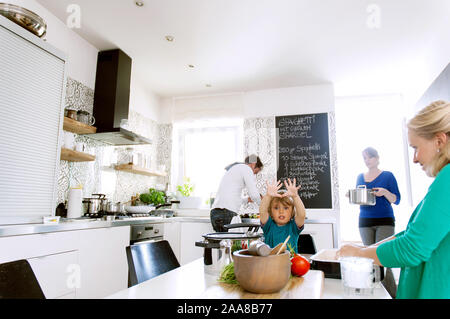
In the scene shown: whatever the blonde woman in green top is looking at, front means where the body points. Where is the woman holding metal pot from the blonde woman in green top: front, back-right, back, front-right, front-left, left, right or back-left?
right

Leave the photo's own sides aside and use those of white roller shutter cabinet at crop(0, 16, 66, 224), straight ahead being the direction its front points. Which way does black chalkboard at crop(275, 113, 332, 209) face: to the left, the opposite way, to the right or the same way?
to the right

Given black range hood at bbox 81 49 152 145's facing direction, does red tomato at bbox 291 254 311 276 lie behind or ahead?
ahead

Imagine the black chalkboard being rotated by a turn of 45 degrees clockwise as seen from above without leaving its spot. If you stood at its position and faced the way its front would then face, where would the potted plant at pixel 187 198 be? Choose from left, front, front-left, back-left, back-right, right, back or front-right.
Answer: front-right

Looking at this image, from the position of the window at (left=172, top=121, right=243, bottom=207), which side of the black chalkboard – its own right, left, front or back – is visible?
right

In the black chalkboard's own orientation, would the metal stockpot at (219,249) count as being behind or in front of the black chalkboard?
in front

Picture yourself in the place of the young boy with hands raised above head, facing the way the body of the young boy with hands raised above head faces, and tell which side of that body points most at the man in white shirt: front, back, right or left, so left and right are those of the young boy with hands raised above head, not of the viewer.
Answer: back

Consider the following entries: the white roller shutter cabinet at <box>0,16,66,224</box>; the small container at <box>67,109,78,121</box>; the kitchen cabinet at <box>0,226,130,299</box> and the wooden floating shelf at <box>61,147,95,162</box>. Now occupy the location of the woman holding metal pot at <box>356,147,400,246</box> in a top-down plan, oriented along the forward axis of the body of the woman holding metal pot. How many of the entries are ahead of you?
4

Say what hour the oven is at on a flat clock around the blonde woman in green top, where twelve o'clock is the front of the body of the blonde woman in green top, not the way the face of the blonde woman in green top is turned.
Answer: The oven is roughly at 1 o'clock from the blonde woman in green top.

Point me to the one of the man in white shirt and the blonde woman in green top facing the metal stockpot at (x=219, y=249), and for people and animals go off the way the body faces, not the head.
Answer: the blonde woman in green top

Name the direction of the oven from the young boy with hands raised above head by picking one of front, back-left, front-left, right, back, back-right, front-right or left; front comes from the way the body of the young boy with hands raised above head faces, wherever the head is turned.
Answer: back-right

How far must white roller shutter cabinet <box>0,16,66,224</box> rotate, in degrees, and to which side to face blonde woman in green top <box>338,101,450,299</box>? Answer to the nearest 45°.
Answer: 0° — it already faces them

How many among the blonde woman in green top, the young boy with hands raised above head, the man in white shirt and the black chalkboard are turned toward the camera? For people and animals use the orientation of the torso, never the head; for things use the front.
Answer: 2

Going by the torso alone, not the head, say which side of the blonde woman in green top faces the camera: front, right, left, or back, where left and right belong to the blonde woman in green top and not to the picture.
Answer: left

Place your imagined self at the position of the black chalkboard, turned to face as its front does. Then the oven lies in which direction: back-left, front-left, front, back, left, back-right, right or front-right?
front-right
